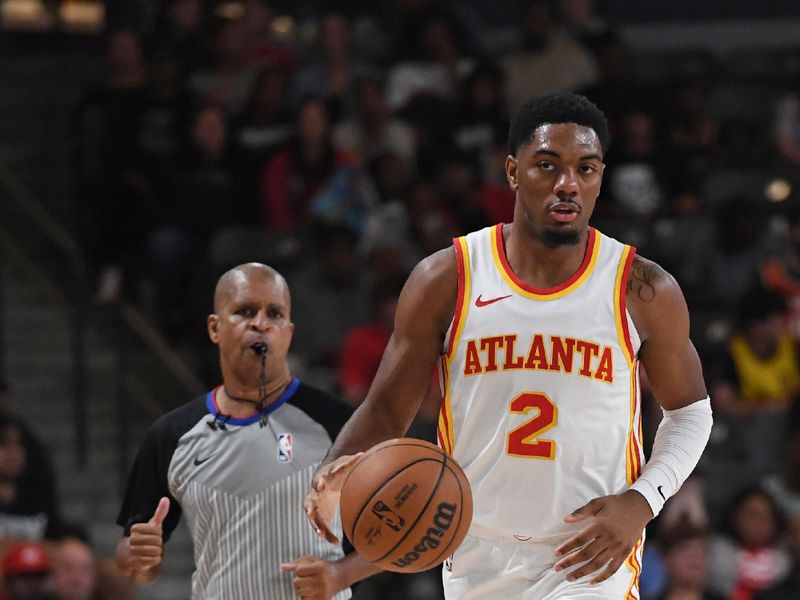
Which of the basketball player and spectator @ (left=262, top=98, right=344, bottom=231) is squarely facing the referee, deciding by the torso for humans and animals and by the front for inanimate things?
the spectator

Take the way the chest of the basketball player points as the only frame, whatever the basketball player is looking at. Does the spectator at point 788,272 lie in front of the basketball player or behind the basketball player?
behind

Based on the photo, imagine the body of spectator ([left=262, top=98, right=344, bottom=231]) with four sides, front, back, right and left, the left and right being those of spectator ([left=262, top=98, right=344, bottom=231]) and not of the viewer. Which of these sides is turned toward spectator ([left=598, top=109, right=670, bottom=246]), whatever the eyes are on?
left

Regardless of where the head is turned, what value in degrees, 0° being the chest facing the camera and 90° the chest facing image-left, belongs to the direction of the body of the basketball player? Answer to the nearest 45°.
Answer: approximately 0°

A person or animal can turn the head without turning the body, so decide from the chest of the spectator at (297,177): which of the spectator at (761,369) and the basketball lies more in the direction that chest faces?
the basketball

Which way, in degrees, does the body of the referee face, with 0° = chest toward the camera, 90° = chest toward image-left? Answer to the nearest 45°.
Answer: approximately 0°

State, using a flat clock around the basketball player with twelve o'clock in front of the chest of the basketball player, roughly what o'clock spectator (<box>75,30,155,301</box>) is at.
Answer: The spectator is roughly at 5 o'clock from the basketball player.

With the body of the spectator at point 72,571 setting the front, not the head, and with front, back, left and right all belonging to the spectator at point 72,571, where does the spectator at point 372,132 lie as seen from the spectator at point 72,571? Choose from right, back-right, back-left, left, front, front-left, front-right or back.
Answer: back-left
